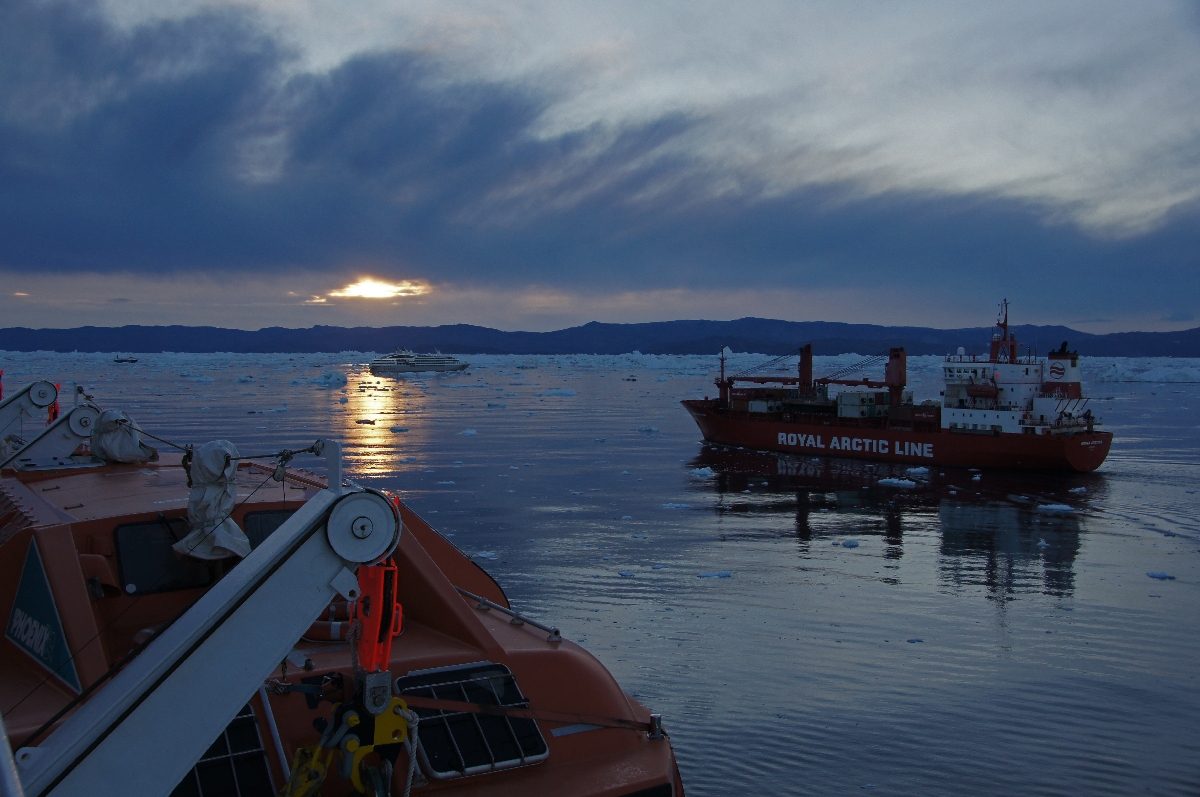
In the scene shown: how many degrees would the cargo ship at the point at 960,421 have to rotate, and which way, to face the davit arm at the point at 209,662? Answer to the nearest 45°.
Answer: approximately 135° to its left

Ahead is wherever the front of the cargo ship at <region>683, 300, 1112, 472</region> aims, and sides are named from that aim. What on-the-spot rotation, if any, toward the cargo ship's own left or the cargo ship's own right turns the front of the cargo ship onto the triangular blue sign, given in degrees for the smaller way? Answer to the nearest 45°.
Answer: approximately 135° to the cargo ship's own left

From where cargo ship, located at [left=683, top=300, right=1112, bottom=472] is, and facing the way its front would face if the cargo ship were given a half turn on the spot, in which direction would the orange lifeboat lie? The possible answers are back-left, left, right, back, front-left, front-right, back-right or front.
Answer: front-right

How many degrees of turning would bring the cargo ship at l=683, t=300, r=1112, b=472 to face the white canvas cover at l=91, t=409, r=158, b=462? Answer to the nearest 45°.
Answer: approximately 135° to its left

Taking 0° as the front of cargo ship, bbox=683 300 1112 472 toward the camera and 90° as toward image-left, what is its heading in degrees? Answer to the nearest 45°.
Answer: approximately 135°
